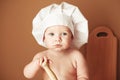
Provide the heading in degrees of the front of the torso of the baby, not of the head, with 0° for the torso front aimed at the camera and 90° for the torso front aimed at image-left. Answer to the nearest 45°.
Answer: approximately 0°
